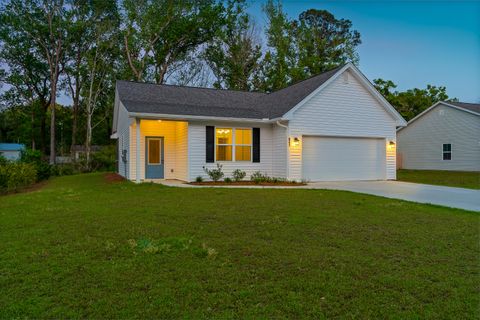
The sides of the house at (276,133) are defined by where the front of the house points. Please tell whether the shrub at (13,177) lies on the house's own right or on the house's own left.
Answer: on the house's own right

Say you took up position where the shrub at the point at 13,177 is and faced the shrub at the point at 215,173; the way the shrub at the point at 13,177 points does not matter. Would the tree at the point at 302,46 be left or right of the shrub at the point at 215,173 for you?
left

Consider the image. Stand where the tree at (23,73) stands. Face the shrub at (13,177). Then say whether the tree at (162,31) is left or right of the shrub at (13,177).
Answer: left

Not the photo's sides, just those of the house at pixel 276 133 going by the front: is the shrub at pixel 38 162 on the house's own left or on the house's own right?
on the house's own right

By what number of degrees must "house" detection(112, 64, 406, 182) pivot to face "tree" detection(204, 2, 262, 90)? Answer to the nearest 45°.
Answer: approximately 180°

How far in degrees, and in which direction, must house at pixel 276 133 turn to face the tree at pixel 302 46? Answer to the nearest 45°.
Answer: approximately 180°

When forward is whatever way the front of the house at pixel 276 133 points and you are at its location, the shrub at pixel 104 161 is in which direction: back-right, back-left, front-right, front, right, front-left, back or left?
back-right

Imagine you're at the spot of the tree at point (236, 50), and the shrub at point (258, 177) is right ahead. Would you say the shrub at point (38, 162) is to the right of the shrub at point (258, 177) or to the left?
right

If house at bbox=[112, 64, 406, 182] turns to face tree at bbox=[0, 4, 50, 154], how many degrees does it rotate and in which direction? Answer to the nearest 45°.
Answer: approximately 135° to its right

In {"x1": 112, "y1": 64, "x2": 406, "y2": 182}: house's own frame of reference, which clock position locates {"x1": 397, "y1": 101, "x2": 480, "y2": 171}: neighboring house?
The neighboring house is roughly at 8 o'clock from the house.

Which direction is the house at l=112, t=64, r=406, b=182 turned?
toward the camera
